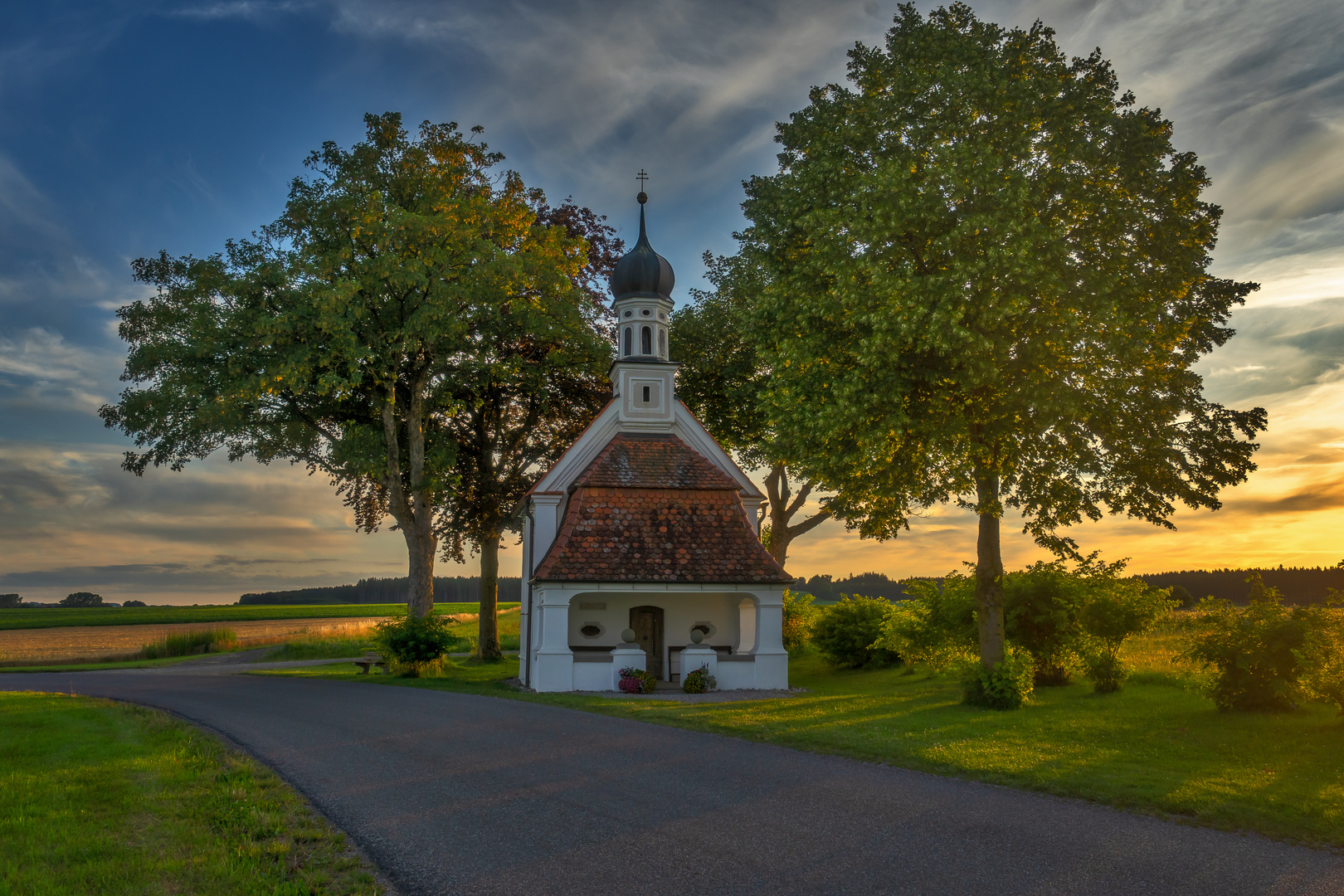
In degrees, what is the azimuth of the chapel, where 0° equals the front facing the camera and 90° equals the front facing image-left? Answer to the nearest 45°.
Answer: approximately 0°

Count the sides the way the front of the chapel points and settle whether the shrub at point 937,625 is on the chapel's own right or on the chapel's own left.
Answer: on the chapel's own left

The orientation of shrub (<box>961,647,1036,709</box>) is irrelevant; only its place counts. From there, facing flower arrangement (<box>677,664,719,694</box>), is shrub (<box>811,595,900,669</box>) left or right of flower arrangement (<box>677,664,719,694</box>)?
right
